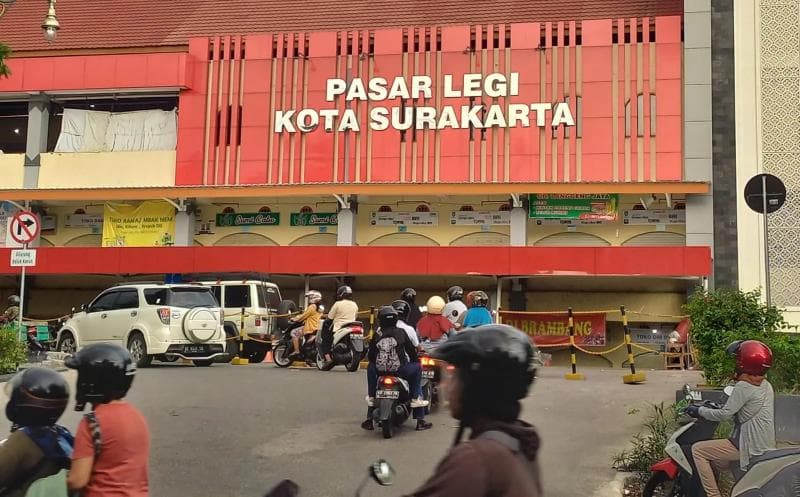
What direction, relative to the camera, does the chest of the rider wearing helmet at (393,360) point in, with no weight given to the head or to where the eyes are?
away from the camera

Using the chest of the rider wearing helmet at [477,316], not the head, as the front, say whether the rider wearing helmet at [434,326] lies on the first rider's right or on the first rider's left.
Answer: on the first rider's left

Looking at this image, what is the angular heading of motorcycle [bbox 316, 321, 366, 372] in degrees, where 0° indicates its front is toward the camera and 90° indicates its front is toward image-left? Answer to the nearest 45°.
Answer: approximately 135°

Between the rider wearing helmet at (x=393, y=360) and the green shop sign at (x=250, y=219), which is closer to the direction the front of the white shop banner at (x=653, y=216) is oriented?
the rider wearing helmet

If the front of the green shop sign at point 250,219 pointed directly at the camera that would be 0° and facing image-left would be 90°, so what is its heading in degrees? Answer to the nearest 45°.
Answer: approximately 0°

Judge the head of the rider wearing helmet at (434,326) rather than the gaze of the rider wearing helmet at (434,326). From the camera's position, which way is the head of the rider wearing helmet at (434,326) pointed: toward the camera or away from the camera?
away from the camera

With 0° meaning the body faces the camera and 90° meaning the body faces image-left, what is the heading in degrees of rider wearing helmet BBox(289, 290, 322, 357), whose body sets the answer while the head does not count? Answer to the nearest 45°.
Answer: approximately 90°
